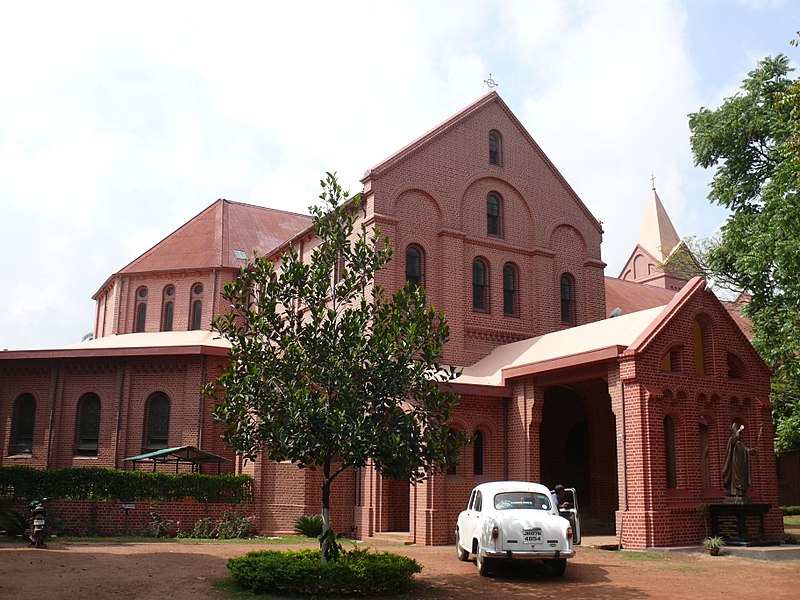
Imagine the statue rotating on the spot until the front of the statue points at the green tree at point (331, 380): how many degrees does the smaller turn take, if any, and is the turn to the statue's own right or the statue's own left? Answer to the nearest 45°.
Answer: approximately 90° to the statue's own right

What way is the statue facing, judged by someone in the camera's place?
facing the viewer and to the right of the viewer

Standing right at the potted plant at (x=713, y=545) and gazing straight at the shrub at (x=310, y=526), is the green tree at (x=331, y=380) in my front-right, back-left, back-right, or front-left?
front-left

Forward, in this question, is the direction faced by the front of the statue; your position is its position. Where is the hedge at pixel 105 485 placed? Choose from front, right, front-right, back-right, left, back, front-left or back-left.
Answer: back-right

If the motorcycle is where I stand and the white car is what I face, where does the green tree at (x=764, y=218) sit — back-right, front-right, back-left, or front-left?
front-left

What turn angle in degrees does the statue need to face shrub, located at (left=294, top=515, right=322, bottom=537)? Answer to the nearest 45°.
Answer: approximately 135° to its right

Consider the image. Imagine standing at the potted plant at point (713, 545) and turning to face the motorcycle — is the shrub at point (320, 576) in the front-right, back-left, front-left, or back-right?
front-left
